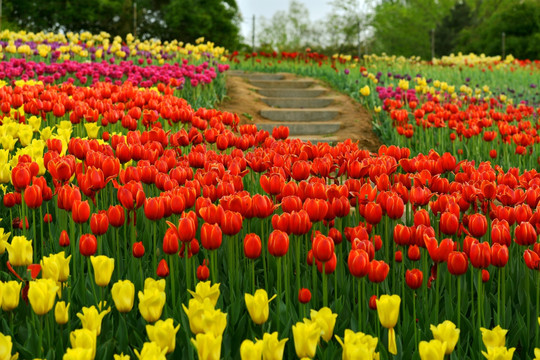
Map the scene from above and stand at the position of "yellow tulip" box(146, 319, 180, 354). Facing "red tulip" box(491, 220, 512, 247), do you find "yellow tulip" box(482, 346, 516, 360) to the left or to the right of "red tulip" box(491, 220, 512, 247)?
right

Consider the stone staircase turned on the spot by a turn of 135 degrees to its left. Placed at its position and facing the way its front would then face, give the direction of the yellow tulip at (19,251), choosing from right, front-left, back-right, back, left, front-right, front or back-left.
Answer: back-right

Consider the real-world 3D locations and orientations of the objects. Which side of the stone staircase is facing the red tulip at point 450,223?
front

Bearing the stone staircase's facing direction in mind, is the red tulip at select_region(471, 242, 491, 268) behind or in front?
in front

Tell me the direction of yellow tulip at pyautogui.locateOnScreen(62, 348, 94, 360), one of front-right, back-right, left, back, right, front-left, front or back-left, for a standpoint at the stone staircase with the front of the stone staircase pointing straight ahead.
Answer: front

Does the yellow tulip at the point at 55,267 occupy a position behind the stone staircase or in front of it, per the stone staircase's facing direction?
in front

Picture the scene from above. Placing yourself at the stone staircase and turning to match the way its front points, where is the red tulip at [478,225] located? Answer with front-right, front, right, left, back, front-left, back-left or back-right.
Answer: front

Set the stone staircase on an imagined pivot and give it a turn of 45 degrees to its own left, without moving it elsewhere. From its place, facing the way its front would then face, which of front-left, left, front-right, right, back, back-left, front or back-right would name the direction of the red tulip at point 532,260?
front-right

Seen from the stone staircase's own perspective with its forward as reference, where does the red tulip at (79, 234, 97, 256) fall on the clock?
The red tulip is roughly at 12 o'clock from the stone staircase.

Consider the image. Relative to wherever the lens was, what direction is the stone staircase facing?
facing the viewer

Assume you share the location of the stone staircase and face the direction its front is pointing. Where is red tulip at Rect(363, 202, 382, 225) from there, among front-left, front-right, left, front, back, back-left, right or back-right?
front

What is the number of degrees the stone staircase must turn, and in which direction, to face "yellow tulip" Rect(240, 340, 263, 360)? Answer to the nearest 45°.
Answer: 0° — it already faces it

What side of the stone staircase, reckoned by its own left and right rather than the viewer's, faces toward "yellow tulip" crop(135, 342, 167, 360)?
front

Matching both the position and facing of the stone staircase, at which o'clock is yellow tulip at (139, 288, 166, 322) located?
The yellow tulip is roughly at 12 o'clock from the stone staircase.

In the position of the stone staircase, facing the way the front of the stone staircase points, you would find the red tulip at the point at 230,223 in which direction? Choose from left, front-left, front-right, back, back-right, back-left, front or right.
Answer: front

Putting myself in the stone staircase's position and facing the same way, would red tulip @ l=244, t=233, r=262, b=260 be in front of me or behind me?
in front

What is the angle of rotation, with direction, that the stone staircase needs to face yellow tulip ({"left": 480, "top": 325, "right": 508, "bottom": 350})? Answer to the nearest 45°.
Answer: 0° — it already faces it

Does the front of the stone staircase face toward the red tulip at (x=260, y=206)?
yes

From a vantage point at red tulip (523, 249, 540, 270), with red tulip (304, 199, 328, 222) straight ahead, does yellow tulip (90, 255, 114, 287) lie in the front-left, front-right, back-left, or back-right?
front-left

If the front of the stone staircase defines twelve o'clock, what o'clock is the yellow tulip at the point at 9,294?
The yellow tulip is roughly at 12 o'clock from the stone staircase.
